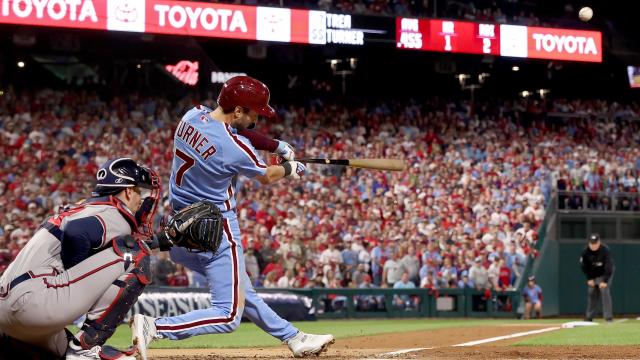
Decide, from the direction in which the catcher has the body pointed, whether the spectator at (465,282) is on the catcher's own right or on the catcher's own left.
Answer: on the catcher's own left

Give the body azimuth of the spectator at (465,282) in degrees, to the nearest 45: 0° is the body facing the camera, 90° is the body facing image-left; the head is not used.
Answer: approximately 0°

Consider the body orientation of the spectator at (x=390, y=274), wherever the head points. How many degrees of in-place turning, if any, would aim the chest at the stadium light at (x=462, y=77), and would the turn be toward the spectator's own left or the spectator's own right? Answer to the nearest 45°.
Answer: approximately 180°

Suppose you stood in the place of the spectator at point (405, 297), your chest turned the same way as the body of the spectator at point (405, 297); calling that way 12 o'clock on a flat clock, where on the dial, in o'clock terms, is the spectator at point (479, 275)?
the spectator at point (479, 275) is roughly at 8 o'clock from the spectator at point (405, 297).

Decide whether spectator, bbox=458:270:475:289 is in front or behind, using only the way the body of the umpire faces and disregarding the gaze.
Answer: behind

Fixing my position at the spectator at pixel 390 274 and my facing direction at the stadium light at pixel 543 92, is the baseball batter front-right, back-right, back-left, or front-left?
back-right

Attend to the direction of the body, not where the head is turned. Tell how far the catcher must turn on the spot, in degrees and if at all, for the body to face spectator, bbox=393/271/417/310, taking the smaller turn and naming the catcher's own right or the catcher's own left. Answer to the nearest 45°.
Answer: approximately 45° to the catcher's own left

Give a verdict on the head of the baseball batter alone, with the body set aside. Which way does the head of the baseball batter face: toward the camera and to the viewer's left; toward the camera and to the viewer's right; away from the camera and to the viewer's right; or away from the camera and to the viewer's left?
away from the camera and to the viewer's right

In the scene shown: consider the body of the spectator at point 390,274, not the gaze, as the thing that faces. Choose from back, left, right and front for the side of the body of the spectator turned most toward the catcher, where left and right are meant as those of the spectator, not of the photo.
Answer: front

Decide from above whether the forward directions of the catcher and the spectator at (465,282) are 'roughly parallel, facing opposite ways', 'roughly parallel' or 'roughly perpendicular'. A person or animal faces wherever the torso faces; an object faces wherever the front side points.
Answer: roughly perpendicular

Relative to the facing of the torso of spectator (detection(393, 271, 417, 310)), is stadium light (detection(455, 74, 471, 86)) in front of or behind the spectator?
behind

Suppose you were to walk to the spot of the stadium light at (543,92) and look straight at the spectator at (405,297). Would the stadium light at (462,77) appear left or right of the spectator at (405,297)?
right

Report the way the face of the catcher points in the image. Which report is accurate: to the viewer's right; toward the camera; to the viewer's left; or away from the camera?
to the viewer's right
